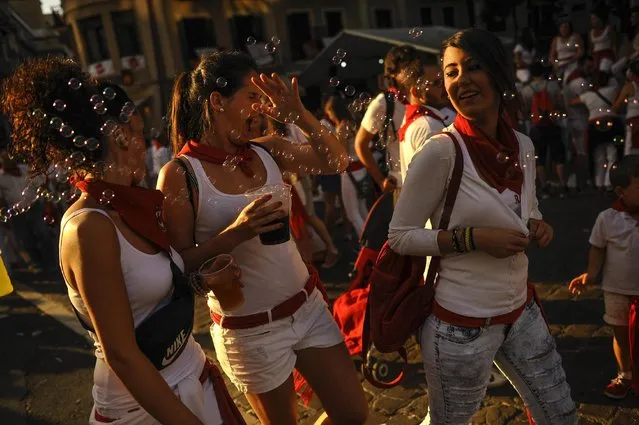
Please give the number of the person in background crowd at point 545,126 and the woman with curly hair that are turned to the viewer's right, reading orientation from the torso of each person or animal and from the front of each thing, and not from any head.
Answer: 1

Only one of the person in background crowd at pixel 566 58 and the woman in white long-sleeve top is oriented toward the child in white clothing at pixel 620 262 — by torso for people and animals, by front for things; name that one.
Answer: the person in background crowd

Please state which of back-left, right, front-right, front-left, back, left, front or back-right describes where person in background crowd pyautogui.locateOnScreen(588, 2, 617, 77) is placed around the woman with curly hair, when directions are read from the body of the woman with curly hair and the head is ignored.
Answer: front-left

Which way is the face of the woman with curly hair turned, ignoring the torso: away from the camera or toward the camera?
away from the camera

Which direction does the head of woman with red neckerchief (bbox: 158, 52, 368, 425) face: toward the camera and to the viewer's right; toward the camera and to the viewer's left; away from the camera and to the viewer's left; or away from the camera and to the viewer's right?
toward the camera and to the viewer's right

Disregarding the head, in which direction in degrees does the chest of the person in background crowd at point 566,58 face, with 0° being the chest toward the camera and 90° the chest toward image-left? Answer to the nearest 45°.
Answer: approximately 0°
